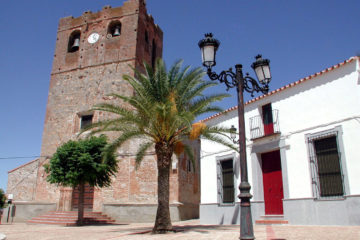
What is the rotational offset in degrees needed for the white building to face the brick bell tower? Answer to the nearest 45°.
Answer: approximately 90° to its right

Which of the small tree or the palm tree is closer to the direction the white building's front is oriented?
the palm tree

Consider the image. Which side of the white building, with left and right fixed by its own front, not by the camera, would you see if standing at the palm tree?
front

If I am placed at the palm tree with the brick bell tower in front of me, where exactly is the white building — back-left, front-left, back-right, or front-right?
front-right

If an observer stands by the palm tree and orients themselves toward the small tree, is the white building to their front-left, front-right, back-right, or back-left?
back-right

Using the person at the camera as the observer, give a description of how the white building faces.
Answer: facing the viewer and to the left of the viewer

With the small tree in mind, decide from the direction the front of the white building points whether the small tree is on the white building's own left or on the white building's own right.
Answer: on the white building's own right

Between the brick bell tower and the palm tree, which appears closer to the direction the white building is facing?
the palm tree

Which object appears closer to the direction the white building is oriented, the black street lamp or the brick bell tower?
the black street lamp

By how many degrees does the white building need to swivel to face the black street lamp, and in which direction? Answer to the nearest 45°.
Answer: approximately 45° to its left
